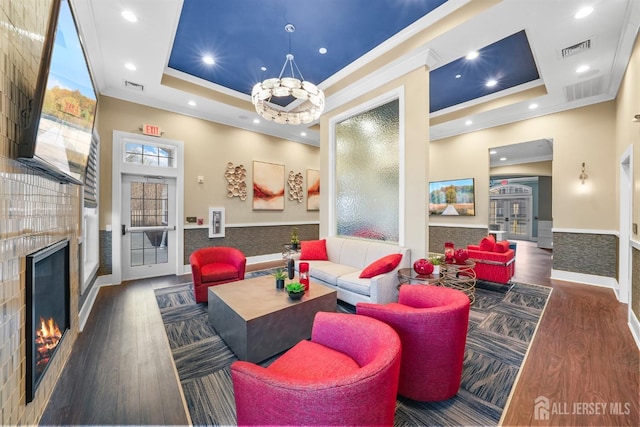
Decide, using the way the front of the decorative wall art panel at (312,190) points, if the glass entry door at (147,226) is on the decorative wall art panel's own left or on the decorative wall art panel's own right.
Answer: on the decorative wall art panel's own right

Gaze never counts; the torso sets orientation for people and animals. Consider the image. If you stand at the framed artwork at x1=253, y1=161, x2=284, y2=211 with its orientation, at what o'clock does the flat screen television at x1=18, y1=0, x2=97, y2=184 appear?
The flat screen television is roughly at 2 o'clock from the framed artwork.

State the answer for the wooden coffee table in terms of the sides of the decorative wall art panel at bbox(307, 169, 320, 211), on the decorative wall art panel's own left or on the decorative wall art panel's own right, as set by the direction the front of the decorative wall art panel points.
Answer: on the decorative wall art panel's own right

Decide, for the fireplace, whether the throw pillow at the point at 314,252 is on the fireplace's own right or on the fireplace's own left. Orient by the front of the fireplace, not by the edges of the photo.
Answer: on the fireplace's own left

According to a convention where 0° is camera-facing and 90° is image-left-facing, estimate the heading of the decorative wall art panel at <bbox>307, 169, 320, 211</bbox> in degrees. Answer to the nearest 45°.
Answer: approximately 315°

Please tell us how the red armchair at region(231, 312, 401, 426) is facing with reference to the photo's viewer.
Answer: facing away from the viewer and to the left of the viewer

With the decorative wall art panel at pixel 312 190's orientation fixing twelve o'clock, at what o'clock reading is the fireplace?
The fireplace is roughly at 2 o'clock from the decorative wall art panel.

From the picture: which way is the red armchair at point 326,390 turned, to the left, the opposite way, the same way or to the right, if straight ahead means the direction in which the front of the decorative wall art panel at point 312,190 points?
the opposite way
